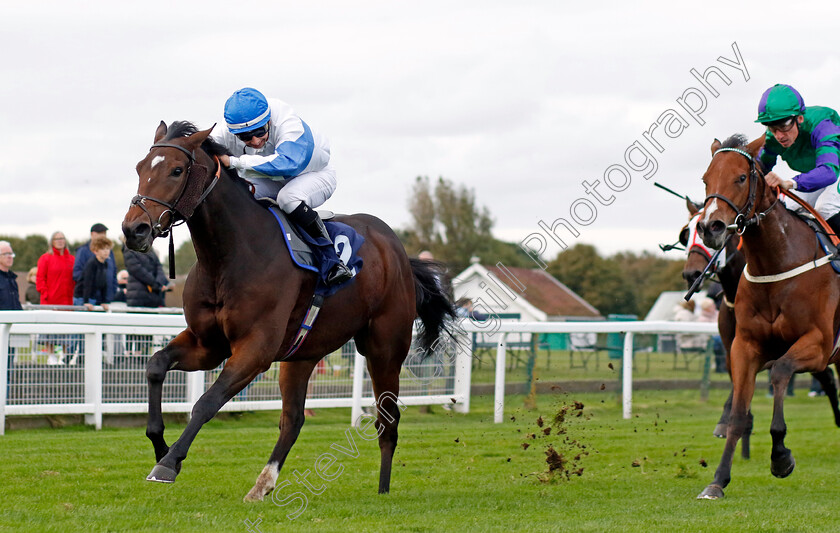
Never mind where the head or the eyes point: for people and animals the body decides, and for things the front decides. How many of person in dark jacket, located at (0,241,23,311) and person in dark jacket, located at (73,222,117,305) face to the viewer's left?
0

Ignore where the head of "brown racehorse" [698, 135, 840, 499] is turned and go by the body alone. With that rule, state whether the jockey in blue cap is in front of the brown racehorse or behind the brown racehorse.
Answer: in front

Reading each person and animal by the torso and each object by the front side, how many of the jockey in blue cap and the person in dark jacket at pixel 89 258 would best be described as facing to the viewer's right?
0

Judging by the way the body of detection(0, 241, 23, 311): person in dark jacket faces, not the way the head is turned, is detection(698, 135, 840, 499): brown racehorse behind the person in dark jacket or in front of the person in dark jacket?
in front

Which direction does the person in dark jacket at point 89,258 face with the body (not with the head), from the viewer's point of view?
toward the camera

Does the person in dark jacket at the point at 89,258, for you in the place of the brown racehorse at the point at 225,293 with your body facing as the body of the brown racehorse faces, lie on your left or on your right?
on your right

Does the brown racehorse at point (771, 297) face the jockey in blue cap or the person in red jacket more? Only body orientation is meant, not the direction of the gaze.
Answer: the jockey in blue cap
